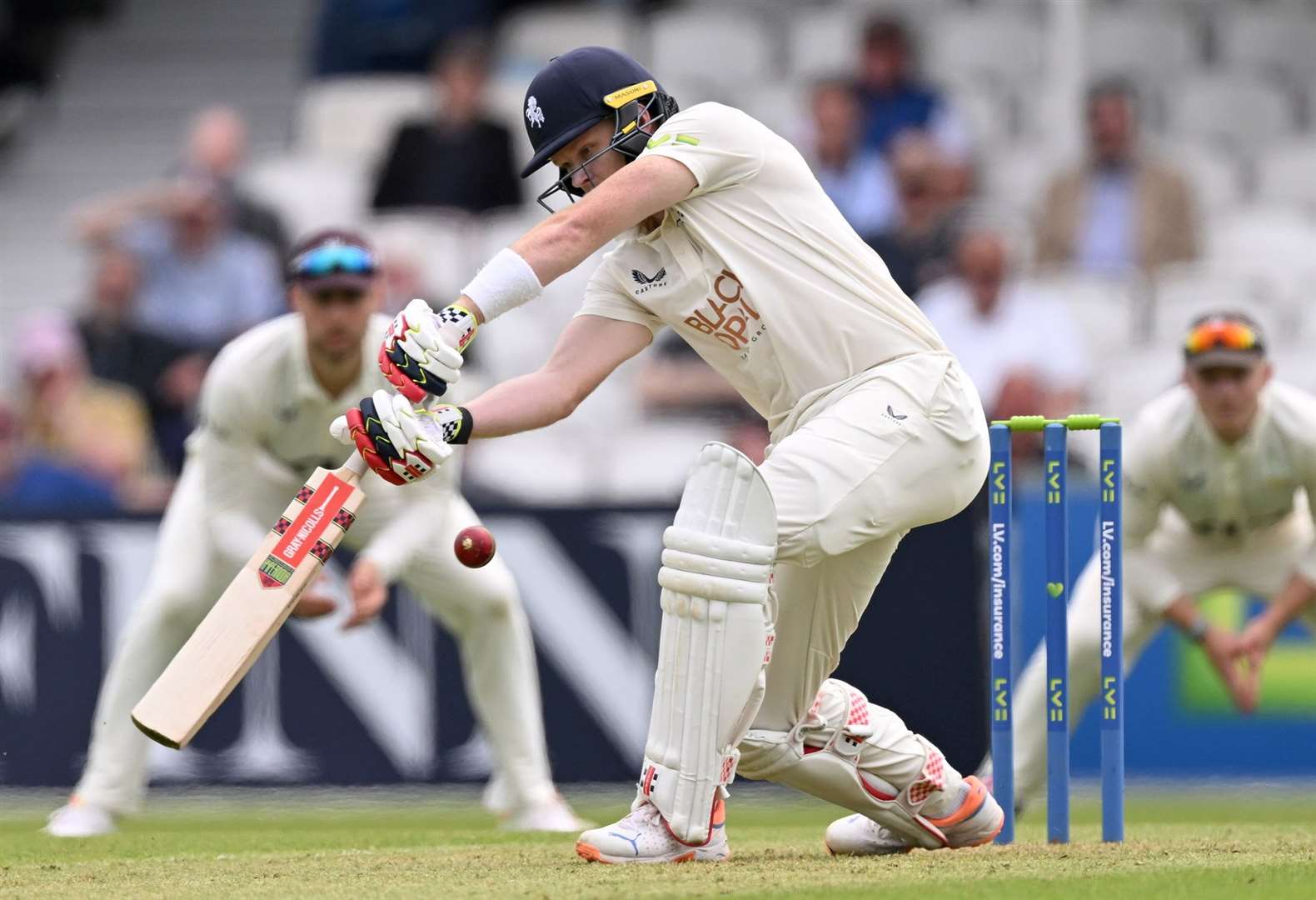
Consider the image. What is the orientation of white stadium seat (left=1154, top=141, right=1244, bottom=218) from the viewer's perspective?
toward the camera

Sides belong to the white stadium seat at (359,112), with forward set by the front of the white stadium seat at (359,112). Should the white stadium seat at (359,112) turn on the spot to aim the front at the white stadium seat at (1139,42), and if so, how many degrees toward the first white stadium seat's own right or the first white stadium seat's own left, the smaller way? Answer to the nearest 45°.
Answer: approximately 90° to the first white stadium seat's own left

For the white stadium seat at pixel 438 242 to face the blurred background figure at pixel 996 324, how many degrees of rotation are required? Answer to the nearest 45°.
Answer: approximately 45° to its left

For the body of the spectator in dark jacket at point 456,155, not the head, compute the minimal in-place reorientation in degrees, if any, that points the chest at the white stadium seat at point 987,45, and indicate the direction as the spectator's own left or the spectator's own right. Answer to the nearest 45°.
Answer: approximately 90° to the spectator's own left

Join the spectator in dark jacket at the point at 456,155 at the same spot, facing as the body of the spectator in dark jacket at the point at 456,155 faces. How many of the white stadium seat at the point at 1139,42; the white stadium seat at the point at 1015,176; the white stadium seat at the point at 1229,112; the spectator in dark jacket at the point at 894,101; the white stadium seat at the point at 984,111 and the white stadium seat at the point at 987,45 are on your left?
6

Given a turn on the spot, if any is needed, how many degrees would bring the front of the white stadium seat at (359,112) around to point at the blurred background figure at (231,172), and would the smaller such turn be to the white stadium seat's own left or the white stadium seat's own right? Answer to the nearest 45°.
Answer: approximately 45° to the white stadium seat's own right

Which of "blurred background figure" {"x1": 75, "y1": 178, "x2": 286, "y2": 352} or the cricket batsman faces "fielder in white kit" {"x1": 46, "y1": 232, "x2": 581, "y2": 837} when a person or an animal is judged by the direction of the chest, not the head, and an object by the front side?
the blurred background figure

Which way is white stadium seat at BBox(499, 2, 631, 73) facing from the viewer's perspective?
toward the camera

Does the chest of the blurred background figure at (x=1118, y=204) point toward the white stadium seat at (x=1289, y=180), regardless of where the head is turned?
no

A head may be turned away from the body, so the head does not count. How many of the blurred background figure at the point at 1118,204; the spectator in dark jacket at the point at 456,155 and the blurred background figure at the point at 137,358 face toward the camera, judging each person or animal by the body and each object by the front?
3

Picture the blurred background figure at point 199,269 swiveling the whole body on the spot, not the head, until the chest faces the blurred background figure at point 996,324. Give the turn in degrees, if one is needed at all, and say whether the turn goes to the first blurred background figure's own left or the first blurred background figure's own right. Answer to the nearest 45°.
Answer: approximately 45° to the first blurred background figure's own left

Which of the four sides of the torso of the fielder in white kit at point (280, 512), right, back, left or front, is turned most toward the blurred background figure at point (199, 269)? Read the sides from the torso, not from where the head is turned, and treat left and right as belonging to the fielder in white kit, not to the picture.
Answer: back

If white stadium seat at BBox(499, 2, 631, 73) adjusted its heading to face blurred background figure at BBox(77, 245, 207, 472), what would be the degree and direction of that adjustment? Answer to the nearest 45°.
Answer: approximately 45° to its right

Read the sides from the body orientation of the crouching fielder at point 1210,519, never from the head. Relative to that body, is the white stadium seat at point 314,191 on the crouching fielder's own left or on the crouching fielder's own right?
on the crouching fielder's own right

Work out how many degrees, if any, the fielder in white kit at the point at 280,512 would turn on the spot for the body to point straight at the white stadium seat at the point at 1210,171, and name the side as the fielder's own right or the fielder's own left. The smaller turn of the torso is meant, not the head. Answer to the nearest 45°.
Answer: approximately 135° to the fielder's own left

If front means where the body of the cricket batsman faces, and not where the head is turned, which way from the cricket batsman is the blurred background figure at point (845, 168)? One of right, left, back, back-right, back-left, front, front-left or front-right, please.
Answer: back-right

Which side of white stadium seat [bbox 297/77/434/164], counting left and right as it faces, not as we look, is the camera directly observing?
front

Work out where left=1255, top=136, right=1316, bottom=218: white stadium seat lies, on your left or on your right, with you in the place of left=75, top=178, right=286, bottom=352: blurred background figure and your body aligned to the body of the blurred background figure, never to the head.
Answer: on your left

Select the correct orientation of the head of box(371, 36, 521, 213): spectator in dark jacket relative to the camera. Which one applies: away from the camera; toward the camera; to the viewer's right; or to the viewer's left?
toward the camera

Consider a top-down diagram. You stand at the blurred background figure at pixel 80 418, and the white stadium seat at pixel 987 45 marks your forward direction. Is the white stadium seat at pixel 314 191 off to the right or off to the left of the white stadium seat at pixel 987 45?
left
